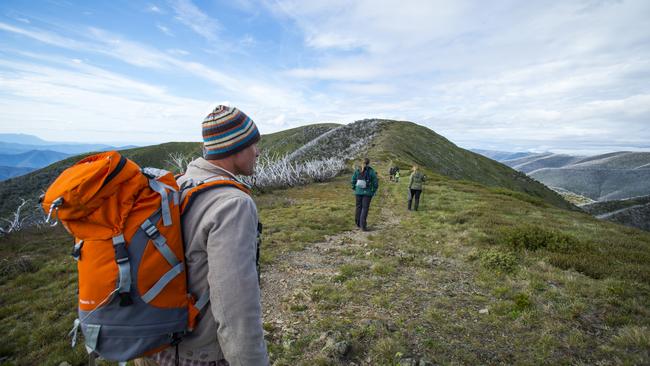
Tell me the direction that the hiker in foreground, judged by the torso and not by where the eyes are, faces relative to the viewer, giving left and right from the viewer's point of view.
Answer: facing away from the viewer and to the right of the viewer

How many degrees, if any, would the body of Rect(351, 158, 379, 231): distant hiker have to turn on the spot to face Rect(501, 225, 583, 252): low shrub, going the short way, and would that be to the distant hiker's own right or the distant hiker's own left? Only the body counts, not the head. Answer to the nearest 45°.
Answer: approximately 90° to the distant hiker's own right

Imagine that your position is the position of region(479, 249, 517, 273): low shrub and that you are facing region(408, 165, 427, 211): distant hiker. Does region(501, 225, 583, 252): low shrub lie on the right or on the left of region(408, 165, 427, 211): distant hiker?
right

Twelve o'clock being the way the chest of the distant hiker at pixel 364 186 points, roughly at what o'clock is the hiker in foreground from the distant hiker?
The hiker in foreground is roughly at 6 o'clock from the distant hiker.

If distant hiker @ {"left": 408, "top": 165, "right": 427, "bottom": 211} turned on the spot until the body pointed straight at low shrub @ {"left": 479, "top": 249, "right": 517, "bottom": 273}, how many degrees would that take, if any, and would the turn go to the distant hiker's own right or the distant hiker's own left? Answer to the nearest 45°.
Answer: approximately 180°

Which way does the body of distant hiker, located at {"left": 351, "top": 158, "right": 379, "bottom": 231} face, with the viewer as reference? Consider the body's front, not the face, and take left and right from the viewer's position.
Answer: facing away from the viewer

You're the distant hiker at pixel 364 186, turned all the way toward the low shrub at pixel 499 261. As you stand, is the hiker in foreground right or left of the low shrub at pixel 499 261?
right

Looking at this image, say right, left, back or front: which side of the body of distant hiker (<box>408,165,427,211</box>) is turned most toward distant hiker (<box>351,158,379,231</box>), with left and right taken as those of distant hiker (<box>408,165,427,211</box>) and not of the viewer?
back

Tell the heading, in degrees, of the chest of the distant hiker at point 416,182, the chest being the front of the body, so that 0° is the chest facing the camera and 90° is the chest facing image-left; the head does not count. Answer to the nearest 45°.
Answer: approximately 180°
